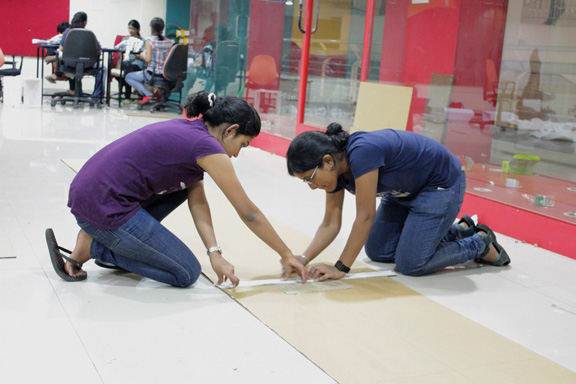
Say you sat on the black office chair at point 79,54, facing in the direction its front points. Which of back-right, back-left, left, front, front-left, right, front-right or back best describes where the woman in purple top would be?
back

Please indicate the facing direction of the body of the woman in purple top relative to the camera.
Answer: to the viewer's right

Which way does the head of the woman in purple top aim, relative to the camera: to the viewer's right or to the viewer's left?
to the viewer's right

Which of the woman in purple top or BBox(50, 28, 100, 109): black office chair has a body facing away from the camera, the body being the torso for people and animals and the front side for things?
the black office chair

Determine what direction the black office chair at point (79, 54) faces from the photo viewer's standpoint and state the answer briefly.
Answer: facing away from the viewer

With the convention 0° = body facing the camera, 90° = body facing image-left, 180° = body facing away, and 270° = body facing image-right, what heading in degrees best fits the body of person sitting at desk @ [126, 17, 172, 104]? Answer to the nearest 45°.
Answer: approximately 135°

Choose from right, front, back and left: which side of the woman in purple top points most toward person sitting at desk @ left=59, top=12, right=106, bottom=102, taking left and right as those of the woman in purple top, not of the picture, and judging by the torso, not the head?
left

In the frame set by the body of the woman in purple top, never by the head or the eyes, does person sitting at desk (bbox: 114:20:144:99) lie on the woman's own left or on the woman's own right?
on the woman's own left

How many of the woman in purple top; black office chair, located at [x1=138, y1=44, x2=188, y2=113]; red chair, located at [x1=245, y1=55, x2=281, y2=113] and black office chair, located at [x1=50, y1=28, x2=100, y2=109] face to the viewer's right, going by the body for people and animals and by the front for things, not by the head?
1

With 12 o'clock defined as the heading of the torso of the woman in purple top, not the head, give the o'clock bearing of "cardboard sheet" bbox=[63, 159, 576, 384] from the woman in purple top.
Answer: The cardboard sheet is roughly at 1 o'clock from the woman in purple top.

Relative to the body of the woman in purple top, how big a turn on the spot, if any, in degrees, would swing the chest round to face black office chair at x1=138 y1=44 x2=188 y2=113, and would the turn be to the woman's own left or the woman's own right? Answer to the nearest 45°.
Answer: approximately 90° to the woman's own left

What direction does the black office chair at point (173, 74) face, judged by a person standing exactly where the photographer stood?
facing away from the viewer and to the left of the viewer

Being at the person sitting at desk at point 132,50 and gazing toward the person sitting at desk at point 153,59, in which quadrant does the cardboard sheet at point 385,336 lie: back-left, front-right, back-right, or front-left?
front-right

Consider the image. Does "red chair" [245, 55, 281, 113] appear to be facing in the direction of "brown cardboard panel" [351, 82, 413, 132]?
no

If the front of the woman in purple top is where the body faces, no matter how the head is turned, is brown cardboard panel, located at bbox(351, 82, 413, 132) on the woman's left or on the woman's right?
on the woman's left
